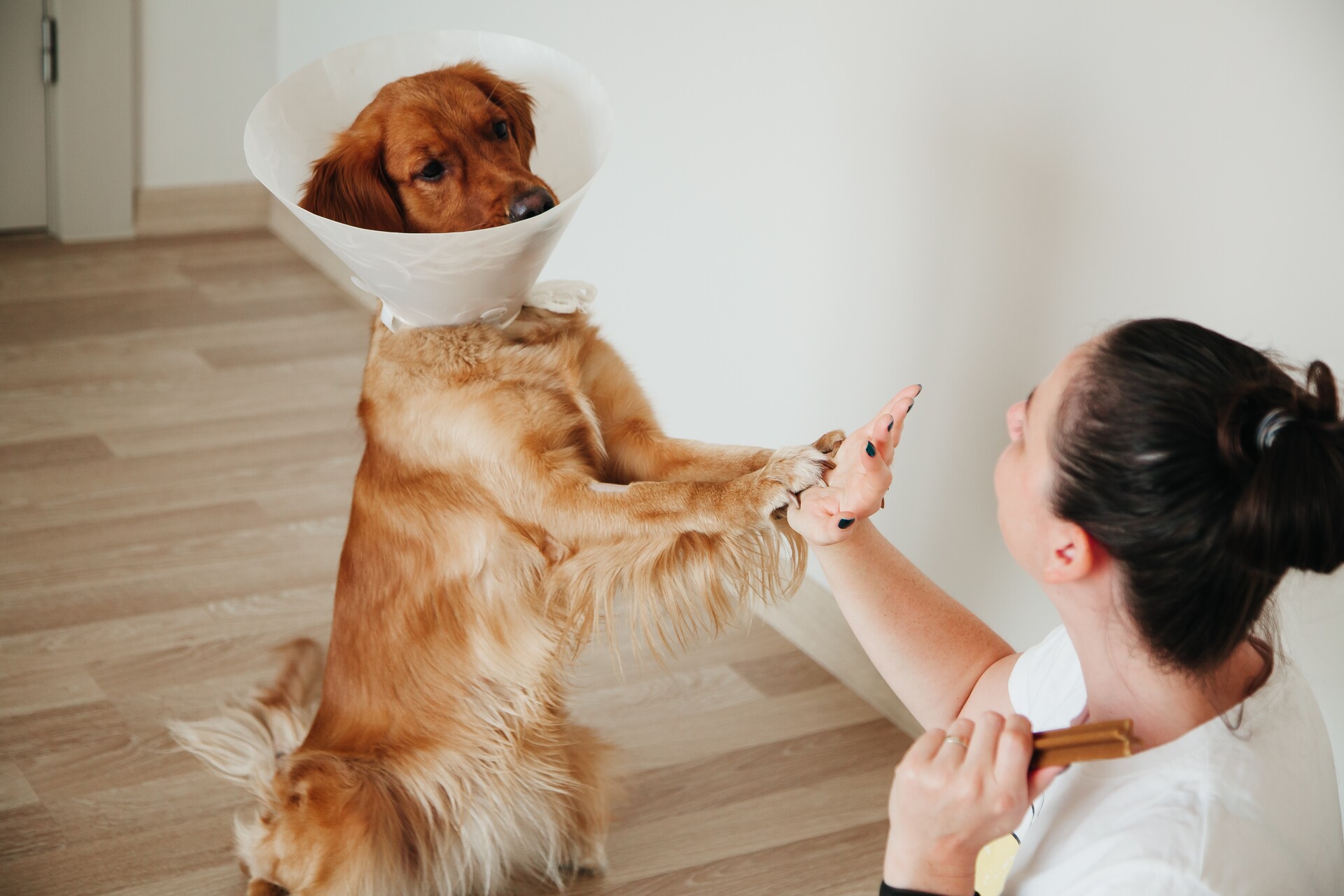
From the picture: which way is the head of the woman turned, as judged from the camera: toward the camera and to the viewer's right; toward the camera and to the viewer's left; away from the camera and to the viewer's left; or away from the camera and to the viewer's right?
away from the camera and to the viewer's left

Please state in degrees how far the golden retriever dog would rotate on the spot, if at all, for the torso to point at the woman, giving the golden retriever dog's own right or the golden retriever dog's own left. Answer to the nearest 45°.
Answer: approximately 45° to the golden retriever dog's own right

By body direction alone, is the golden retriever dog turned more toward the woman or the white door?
the woman

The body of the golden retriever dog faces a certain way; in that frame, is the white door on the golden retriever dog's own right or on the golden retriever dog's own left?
on the golden retriever dog's own left

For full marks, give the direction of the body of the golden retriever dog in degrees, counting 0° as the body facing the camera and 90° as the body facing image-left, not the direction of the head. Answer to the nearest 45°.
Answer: approximately 270°
